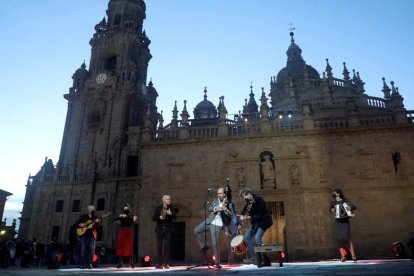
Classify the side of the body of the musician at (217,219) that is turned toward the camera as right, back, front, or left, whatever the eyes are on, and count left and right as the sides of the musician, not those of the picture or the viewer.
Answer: front

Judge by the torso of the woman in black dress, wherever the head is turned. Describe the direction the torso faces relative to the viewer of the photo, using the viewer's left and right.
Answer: facing the viewer and to the left of the viewer

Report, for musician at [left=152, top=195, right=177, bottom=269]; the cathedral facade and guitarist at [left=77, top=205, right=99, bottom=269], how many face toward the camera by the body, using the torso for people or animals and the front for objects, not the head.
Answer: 3

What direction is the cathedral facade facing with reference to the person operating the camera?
facing the viewer

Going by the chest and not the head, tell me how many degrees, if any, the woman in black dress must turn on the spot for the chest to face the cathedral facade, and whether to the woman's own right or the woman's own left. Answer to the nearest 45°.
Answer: approximately 135° to the woman's own right

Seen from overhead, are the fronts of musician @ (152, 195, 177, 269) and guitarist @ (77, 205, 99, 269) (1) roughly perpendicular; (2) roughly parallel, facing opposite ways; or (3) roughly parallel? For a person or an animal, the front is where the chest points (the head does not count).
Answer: roughly parallel

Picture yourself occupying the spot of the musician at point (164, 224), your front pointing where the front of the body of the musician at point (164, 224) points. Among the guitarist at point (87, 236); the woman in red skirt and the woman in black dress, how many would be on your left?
1

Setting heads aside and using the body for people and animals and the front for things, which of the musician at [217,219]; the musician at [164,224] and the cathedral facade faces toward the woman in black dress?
the cathedral facade

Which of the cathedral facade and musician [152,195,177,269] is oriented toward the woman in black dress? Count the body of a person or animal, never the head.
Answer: the cathedral facade

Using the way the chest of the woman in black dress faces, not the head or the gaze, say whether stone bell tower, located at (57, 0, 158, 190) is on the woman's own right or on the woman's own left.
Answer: on the woman's own right

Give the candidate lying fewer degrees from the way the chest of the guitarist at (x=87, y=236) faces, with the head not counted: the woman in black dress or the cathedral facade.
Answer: the woman in black dress

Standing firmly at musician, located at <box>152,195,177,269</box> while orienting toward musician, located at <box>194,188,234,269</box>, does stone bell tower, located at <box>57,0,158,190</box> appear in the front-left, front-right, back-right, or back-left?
back-left

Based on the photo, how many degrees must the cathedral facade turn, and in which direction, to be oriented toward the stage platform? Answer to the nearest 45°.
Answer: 0° — it already faces it

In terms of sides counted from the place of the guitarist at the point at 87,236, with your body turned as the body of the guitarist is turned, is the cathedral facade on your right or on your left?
on your left
